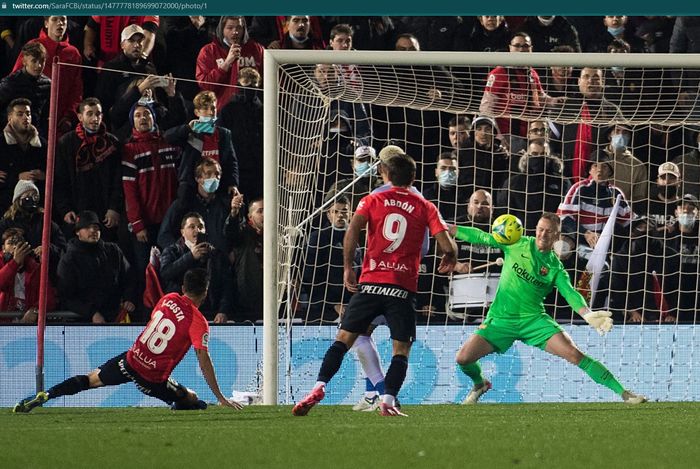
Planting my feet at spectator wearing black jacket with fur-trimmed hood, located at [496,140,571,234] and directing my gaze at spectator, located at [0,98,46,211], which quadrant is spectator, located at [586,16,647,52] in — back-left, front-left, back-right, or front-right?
back-right

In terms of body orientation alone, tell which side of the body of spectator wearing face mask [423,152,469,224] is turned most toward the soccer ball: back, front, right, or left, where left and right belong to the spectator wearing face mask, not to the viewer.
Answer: front

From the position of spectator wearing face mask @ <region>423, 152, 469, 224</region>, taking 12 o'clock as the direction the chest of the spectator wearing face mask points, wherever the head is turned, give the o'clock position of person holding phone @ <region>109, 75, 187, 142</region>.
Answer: The person holding phone is roughly at 3 o'clock from the spectator wearing face mask.

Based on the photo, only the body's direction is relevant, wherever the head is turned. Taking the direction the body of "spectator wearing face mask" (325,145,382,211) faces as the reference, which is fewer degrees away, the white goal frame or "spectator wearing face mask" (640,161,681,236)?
the white goal frame

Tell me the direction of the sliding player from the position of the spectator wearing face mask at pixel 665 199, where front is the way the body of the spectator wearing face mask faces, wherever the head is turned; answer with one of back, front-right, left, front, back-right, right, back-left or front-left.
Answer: front-right

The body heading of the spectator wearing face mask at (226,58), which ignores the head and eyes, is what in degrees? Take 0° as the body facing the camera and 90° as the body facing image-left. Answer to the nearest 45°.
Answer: approximately 0°

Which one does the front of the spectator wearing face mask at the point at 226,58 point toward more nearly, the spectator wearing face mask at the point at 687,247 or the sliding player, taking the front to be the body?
the sliding player
